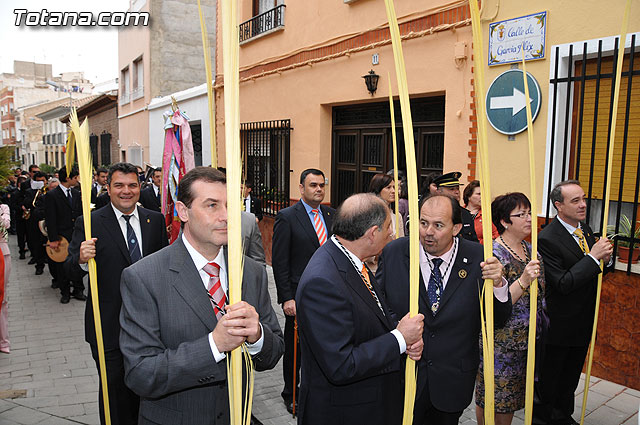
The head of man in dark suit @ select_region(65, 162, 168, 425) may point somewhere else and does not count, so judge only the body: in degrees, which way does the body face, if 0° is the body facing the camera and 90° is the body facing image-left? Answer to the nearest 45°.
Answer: approximately 0°

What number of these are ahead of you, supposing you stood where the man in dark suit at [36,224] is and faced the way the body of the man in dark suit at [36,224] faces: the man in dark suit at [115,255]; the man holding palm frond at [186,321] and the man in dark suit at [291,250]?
3

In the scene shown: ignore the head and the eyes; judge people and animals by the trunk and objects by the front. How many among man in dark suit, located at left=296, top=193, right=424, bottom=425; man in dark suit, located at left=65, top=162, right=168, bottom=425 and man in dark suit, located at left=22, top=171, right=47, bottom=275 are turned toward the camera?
2

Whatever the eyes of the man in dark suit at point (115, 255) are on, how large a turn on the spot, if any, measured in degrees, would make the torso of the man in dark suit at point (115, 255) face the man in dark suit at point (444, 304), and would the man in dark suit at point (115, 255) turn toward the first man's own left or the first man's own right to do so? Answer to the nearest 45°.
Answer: approximately 45° to the first man's own left

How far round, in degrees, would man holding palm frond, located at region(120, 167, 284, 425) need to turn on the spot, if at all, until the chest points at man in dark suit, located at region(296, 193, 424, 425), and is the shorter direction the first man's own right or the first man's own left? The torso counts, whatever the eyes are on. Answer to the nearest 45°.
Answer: approximately 45° to the first man's own left

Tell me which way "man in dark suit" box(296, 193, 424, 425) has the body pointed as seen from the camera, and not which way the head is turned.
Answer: to the viewer's right
